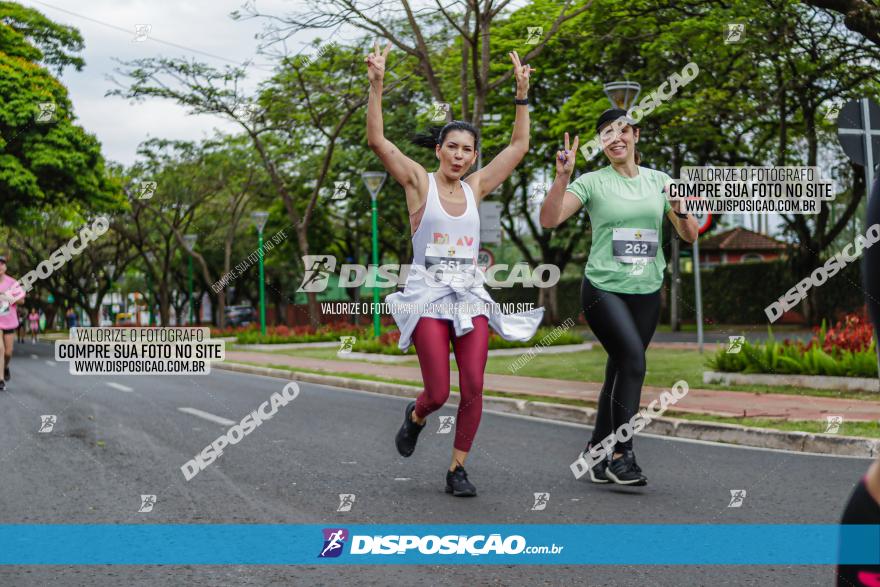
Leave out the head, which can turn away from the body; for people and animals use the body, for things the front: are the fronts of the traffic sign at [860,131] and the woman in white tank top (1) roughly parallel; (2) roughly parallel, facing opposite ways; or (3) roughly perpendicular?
roughly parallel, facing opposite ways

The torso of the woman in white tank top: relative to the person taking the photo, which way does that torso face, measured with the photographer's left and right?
facing the viewer

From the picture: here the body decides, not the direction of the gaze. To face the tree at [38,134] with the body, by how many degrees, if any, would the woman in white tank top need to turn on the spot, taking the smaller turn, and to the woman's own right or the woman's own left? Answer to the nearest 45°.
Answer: approximately 135° to the woman's own right

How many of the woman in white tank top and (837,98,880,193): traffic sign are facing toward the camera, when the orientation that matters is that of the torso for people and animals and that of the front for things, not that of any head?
1

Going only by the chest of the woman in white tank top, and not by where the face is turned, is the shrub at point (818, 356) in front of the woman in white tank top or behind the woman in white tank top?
behind

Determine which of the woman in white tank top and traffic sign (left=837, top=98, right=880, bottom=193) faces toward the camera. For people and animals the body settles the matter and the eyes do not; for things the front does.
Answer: the woman in white tank top

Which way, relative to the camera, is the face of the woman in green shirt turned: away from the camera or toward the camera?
toward the camera

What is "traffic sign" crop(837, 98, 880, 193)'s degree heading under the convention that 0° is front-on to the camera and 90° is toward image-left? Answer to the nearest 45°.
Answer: approximately 180°

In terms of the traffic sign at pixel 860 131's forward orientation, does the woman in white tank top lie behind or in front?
behind

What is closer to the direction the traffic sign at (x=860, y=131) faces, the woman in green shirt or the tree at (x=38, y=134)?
the tree

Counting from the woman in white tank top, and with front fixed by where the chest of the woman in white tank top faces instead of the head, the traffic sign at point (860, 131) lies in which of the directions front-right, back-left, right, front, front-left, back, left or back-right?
back-left

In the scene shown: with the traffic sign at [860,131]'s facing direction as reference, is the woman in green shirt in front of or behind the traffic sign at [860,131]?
behind

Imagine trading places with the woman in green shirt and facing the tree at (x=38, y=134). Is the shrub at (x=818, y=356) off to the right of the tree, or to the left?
right

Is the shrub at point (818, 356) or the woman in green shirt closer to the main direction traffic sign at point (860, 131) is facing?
the shrub

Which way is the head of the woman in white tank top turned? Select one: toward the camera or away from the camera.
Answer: toward the camera
